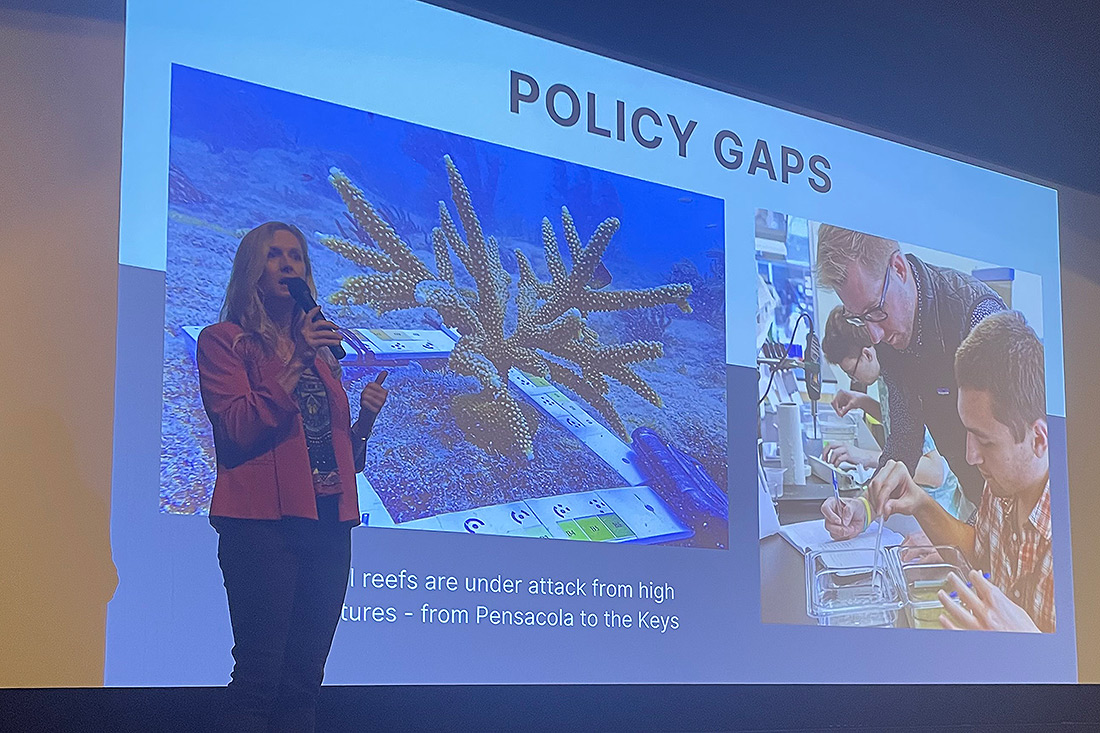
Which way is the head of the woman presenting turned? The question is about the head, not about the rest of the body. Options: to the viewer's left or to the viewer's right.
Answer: to the viewer's right

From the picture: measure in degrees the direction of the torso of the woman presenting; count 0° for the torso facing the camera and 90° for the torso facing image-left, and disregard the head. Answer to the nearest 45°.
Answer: approximately 315°
